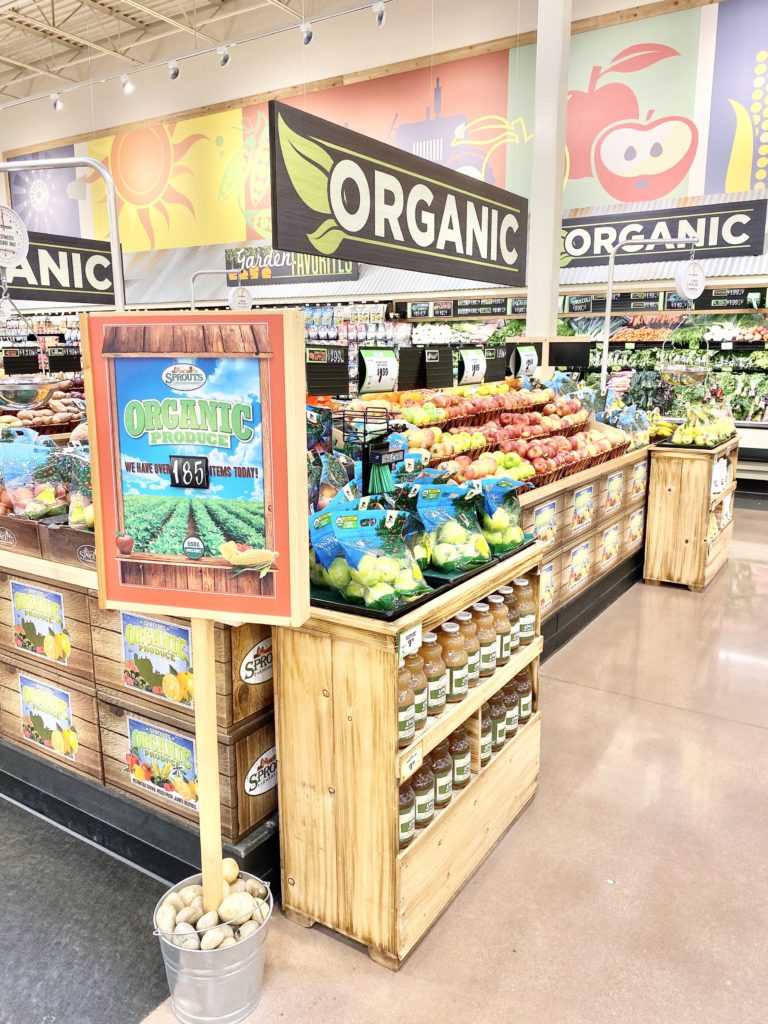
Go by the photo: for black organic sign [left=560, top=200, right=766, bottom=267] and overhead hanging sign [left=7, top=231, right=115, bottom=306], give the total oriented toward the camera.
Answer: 2

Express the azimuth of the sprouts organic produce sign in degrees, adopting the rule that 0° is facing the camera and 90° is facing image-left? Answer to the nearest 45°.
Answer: approximately 45°

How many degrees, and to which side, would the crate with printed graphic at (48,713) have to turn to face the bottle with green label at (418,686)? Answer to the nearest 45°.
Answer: approximately 90° to its left

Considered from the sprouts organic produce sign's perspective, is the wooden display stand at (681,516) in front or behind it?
behind

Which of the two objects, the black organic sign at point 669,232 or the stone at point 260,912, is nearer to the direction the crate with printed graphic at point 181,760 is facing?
the stone

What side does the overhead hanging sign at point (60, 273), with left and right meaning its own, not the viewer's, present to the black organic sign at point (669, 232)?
left

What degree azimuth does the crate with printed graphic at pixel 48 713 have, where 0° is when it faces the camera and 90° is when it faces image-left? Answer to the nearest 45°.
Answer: approximately 45°

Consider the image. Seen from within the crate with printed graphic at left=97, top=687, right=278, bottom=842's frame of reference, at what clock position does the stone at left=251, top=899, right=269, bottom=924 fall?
The stone is roughly at 10 o'clock from the crate with printed graphic.

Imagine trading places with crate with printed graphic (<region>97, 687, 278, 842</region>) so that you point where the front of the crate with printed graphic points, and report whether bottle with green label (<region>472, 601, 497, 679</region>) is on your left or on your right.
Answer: on your left

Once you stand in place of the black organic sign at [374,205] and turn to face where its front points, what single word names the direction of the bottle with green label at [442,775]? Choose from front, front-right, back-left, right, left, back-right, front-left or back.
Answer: front-right

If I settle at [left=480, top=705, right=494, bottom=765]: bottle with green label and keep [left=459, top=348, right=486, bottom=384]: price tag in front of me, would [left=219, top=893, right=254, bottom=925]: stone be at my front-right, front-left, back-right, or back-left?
back-left

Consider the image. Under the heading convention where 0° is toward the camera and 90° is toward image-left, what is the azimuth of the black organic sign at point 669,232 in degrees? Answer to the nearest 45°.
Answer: approximately 0°
